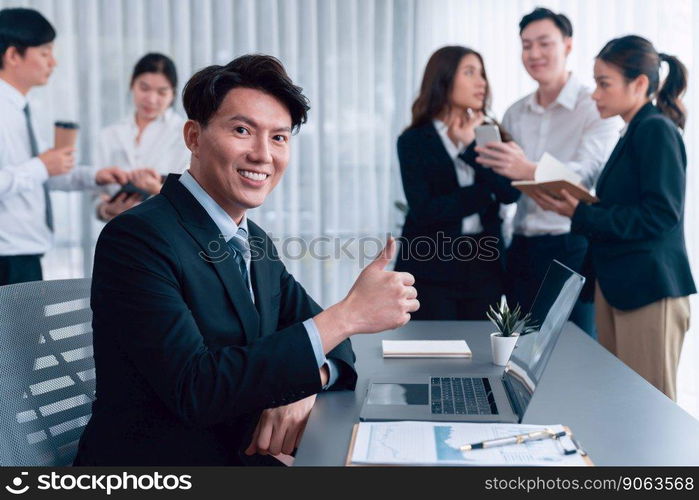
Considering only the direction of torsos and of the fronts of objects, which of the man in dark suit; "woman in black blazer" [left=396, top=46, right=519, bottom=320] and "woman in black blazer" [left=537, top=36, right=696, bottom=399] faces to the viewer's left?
"woman in black blazer" [left=537, top=36, right=696, bottom=399]

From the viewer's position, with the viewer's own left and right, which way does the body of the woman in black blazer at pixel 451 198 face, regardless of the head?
facing the viewer and to the right of the viewer

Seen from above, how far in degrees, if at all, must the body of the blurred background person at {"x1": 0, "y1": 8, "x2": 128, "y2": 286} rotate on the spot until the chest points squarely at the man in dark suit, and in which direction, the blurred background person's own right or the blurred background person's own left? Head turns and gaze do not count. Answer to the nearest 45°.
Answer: approximately 90° to the blurred background person's own right

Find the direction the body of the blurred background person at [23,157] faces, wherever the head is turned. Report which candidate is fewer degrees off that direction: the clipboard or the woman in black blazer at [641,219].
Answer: the woman in black blazer

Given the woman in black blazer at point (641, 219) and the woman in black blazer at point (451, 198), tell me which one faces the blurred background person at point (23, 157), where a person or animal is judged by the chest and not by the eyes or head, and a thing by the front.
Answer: the woman in black blazer at point (641, 219)

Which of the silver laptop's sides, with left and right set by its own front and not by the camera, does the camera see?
left

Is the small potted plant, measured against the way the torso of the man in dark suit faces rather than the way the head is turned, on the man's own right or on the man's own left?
on the man's own left

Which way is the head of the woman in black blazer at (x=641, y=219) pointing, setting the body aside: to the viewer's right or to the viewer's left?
to the viewer's left

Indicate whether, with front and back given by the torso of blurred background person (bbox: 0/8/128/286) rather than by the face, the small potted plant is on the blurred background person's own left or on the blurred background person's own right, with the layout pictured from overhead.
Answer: on the blurred background person's own right

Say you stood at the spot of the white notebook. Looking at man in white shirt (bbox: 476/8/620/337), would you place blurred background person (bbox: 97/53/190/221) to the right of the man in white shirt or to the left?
left
